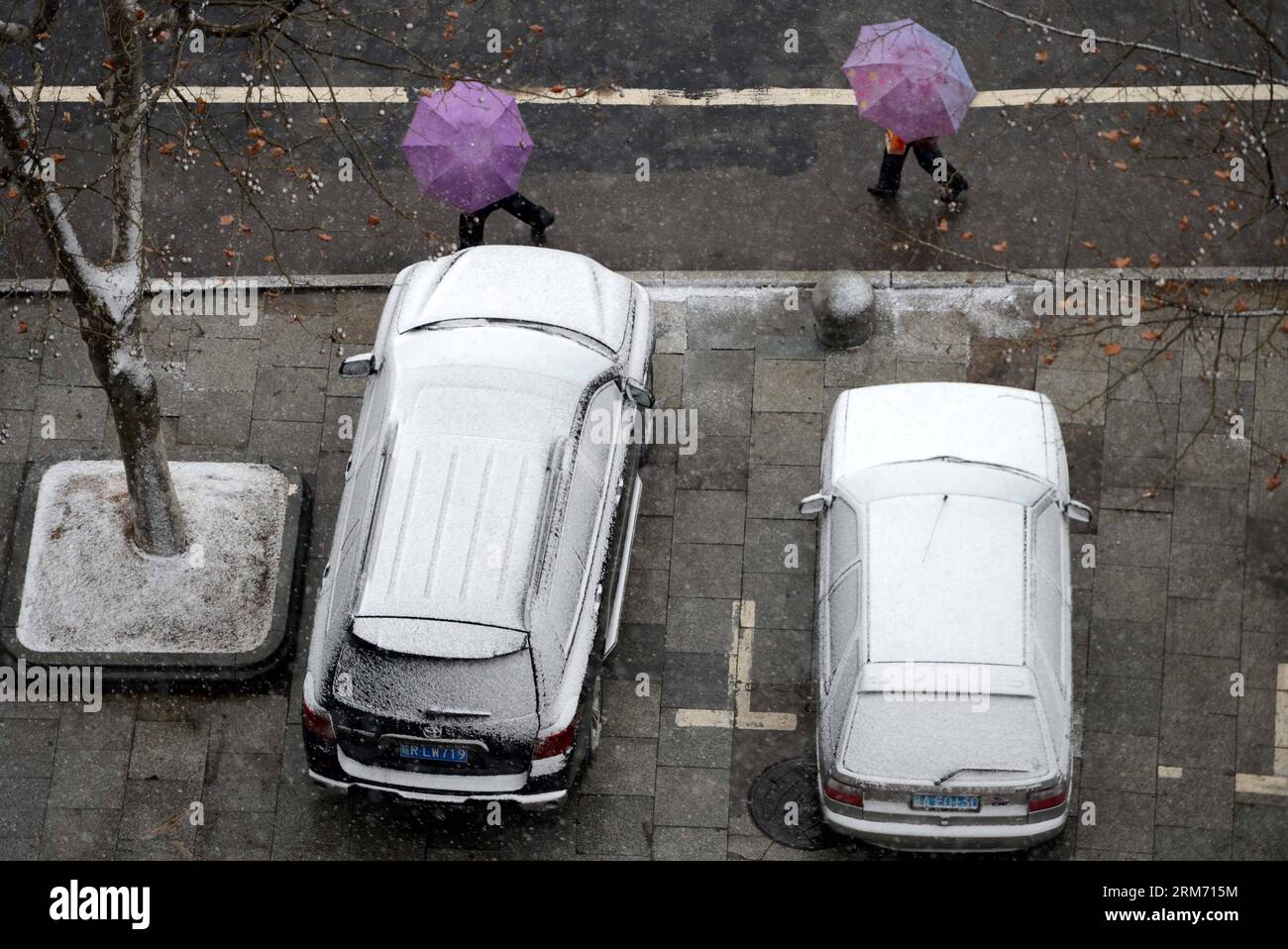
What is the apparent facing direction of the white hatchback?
away from the camera

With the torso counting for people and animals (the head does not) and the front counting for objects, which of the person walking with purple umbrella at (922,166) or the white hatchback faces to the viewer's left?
the person walking with purple umbrella

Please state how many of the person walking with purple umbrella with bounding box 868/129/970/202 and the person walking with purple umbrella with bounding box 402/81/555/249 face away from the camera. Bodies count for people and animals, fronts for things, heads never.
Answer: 0

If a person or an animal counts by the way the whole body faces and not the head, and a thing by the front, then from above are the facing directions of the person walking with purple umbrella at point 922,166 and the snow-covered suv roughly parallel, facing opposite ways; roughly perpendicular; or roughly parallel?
roughly perpendicular

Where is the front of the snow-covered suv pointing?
away from the camera

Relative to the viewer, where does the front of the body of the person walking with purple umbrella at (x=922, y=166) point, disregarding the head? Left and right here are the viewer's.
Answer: facing to the left of the viewer

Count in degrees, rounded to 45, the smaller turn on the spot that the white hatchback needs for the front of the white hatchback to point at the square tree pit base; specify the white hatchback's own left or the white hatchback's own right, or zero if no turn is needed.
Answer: approximately 90° to the white hatchback's own left

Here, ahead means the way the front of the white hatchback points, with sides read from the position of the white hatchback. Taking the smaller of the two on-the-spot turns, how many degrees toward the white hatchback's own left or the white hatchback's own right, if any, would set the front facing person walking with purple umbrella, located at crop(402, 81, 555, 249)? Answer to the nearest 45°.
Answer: approximately 90° to the white hatchback's own left
